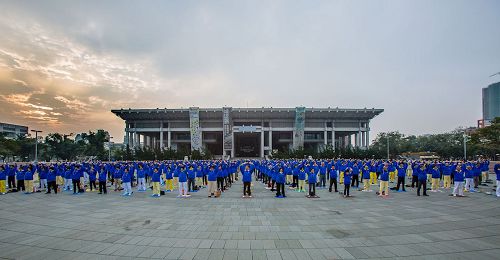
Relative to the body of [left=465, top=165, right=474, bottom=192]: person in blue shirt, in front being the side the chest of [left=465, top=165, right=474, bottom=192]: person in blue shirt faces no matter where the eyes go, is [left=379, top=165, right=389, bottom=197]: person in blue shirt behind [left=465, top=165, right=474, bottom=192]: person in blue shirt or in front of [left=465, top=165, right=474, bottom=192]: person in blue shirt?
in front

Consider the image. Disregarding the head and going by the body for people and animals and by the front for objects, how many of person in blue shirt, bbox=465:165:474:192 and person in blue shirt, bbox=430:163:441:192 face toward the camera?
2

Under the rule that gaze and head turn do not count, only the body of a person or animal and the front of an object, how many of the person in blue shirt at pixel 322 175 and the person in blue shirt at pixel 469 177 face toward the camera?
2

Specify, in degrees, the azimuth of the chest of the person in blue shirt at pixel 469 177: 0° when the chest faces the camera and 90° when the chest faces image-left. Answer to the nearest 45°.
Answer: approximately 0°

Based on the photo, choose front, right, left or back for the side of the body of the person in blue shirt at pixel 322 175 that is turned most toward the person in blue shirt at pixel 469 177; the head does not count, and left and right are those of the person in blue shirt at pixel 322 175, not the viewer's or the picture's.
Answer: left

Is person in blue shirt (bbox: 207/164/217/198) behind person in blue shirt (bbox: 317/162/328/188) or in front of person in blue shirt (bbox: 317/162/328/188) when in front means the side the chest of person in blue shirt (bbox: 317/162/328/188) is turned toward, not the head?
in front

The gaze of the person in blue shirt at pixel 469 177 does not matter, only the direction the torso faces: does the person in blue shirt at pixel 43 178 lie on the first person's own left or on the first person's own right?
on the first person's own right

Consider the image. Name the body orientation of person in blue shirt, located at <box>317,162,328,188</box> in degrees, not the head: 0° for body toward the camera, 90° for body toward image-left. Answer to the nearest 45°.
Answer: approximately 0°

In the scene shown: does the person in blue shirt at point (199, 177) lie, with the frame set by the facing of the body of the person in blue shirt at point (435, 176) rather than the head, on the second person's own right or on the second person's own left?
on the second person's own right
